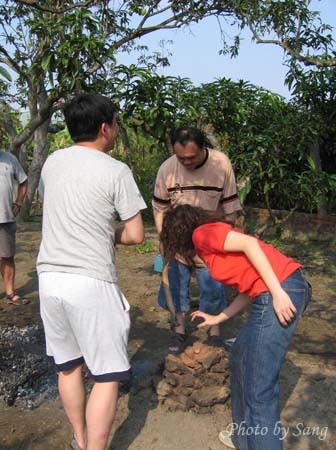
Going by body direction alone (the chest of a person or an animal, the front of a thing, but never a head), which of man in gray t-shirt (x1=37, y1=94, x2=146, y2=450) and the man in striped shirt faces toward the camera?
the man in striped shirt

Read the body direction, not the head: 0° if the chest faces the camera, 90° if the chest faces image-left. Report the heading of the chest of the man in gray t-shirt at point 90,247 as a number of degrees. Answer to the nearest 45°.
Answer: approximately 225°

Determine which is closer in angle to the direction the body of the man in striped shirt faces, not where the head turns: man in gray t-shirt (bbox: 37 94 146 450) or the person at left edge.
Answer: the man in gray t-shirt

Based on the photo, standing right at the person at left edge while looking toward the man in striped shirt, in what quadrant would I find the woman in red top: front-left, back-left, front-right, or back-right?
front-right

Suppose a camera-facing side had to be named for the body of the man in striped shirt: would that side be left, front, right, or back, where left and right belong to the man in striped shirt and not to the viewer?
front

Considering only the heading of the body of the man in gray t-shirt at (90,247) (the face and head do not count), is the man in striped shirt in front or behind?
in front

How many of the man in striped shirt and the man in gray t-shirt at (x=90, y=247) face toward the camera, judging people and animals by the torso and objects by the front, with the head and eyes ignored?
1

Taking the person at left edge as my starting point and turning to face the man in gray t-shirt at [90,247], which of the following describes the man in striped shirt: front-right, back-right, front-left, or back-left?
front-left

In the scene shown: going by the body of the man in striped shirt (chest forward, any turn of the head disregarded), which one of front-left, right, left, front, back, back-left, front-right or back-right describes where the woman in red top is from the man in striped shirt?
front

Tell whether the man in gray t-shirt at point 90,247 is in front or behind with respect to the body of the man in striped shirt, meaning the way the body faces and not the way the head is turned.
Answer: in front

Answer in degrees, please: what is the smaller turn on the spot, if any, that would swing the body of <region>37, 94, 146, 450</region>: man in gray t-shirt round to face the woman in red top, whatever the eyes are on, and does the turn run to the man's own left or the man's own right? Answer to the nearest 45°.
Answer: approximately 45° to the man's own right

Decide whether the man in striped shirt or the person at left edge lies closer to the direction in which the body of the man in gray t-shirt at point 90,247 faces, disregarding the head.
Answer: the man in striped shirt

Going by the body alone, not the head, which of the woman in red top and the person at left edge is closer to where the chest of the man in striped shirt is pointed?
the woman in red top

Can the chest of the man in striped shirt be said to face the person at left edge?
no

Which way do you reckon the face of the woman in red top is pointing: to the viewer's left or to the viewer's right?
to the viewer's left

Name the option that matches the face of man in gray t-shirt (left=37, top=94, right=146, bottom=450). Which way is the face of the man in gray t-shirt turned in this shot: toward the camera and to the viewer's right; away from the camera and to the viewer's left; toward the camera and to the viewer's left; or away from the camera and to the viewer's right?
away from the camera and to the viewer's right
